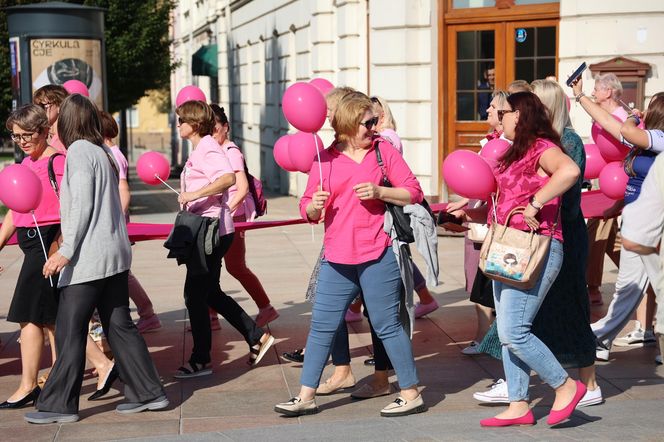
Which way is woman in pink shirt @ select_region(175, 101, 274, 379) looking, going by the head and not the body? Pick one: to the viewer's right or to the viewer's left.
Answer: to the viewer's left

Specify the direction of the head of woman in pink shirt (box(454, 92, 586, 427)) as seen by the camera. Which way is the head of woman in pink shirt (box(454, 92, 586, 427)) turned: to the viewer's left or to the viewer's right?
to the viewer's left

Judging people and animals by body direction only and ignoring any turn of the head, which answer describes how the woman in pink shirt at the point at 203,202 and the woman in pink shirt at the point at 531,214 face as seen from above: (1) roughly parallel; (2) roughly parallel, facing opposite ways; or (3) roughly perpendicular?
roughly parallel

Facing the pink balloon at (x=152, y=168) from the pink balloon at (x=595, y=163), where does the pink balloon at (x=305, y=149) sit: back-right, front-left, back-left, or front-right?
front-left

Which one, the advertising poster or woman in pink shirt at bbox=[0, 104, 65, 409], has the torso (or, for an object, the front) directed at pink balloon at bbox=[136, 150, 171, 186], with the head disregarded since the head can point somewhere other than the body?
the advertising poster

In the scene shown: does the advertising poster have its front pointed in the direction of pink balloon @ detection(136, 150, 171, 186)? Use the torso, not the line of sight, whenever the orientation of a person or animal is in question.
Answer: yes

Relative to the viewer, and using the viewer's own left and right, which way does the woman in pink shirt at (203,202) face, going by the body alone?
facing to the left of the viewer

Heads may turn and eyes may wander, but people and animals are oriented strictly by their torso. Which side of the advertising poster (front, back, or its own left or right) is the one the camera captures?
front

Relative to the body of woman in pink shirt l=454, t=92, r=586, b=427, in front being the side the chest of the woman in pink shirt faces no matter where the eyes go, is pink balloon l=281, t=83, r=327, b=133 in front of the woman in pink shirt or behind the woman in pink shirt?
in front

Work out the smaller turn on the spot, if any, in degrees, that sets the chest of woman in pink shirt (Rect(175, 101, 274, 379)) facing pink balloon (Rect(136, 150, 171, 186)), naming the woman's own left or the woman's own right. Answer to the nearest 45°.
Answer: approximately 45° to the woman's own right

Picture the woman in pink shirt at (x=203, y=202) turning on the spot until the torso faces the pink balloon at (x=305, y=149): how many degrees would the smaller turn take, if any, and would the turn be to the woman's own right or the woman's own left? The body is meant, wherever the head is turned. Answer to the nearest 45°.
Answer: approximately 135° to the woman's own left

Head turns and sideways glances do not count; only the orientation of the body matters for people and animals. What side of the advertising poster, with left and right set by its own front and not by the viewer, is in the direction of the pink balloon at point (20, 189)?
front

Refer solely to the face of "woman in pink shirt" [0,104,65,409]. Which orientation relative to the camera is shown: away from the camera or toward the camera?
toward the camera

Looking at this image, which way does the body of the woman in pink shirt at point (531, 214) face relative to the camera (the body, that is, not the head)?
to the viewer's left
